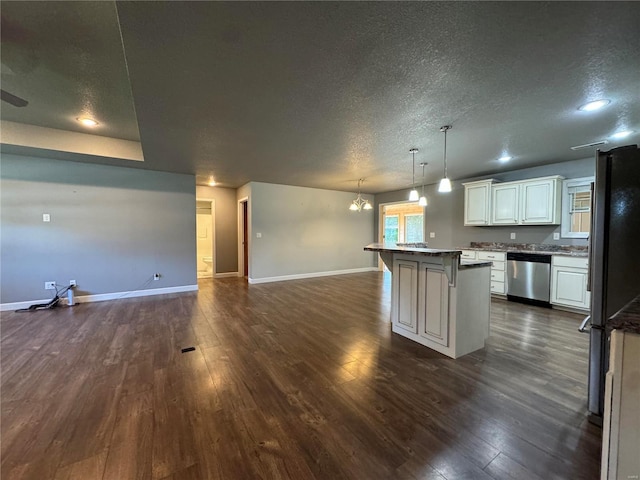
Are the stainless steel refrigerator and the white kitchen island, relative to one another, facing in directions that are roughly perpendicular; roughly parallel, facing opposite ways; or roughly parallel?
roughly perpendicular

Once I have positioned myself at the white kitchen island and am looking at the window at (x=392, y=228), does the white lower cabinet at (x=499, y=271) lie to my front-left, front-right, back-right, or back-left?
front-right

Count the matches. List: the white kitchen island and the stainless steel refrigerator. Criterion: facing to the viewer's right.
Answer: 0

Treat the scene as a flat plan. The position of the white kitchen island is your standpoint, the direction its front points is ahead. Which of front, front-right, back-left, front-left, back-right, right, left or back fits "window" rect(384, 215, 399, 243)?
back-right

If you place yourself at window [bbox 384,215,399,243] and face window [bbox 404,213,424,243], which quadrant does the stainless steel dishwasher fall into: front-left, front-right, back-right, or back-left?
front-right

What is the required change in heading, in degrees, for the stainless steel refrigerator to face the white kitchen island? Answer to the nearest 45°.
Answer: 0° — it already faces it

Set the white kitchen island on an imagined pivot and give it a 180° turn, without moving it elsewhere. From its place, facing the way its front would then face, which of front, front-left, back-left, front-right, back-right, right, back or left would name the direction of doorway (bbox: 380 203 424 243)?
front-left

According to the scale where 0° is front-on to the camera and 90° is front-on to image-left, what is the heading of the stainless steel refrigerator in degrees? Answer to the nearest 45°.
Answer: approximately 90°

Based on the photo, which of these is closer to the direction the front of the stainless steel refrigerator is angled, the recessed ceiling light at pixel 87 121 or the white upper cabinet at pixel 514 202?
the recessed ceiling light

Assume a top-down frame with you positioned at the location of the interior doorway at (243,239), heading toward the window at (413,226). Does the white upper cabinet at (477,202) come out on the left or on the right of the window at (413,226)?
right

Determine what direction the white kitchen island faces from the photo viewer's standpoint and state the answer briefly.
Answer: facing the viewer and to the left of the viewer

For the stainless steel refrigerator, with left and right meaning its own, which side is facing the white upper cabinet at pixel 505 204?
right
